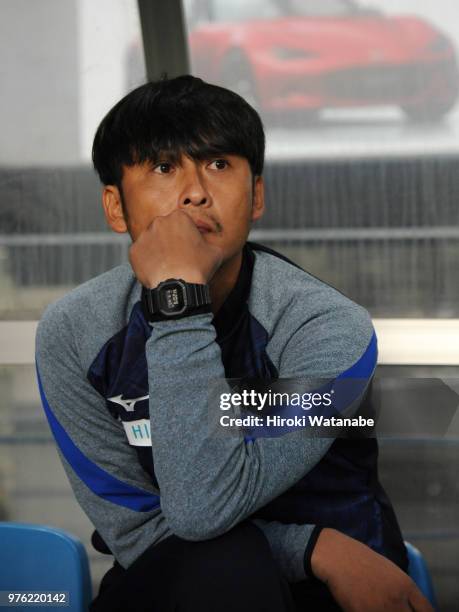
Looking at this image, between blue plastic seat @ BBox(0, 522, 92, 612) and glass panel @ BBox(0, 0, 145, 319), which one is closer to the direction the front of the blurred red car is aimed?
the blue plastic seat

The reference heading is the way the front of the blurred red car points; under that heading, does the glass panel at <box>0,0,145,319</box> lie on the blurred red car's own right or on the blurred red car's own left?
on the blurred red car's own right

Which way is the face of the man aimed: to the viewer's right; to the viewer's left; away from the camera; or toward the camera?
toward the camera
